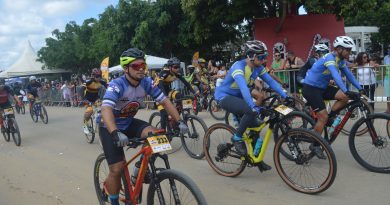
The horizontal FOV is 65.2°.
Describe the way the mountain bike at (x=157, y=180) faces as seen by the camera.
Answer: facing the viewer and to the right of the viewer

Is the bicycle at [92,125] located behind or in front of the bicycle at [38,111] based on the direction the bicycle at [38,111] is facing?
in front

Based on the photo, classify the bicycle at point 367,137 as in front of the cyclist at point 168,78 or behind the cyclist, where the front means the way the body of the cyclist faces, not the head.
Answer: in front
